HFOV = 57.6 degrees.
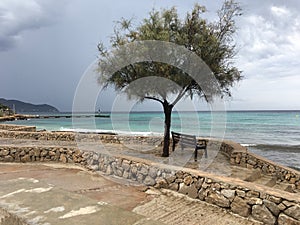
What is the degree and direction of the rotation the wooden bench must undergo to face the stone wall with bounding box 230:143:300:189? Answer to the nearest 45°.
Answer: approximately 90° to its right

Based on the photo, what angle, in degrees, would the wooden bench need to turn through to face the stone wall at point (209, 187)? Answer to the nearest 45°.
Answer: approximately 135° to its right

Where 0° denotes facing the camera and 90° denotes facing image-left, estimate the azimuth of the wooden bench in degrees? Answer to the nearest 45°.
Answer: approximately 225°
